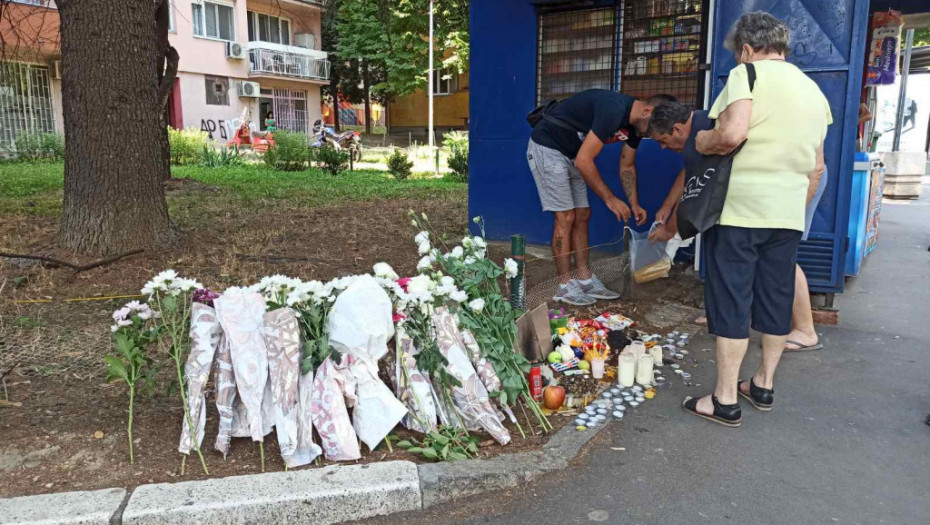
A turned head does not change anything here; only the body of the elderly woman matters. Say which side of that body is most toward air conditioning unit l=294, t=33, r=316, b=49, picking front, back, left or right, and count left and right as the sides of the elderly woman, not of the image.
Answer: front

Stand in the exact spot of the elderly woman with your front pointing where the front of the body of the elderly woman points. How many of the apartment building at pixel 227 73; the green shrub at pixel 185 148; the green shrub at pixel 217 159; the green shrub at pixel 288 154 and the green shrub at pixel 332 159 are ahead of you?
5

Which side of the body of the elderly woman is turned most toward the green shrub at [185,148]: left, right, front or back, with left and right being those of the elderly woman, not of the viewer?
front

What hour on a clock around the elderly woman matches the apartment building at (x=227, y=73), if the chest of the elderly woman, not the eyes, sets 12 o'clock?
The apartment building is roughly at 12 o'clock from the elderly woman.

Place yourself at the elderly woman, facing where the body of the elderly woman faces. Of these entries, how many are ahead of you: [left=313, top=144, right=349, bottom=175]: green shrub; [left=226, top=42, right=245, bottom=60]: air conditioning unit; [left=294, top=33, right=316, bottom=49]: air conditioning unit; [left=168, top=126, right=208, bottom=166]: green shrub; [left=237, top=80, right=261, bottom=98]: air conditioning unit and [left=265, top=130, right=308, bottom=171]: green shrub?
6

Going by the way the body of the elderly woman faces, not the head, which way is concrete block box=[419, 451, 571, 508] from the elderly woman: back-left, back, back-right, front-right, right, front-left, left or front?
left

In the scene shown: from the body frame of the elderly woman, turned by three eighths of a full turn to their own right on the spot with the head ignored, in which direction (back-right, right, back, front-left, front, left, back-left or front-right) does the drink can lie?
back

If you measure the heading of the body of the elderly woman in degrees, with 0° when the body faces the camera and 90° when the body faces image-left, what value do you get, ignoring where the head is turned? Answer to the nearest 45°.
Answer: approximately 135°

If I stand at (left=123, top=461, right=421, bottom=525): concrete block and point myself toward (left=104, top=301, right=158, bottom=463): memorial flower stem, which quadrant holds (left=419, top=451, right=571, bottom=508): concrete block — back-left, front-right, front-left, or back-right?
back-right

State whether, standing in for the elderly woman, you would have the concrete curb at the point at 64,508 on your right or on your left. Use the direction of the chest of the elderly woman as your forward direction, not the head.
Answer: on your left

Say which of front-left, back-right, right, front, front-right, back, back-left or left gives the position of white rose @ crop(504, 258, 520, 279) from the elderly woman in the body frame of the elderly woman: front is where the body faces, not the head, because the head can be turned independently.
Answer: front-left

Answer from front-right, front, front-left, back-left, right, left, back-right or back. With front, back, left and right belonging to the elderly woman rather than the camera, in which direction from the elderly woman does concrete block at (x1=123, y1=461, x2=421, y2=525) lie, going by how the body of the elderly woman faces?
left

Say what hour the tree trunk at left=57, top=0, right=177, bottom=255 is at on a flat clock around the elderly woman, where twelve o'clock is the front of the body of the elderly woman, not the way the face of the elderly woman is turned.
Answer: The tree trunk is roughly at 11 o'clock from the elderly woman.
